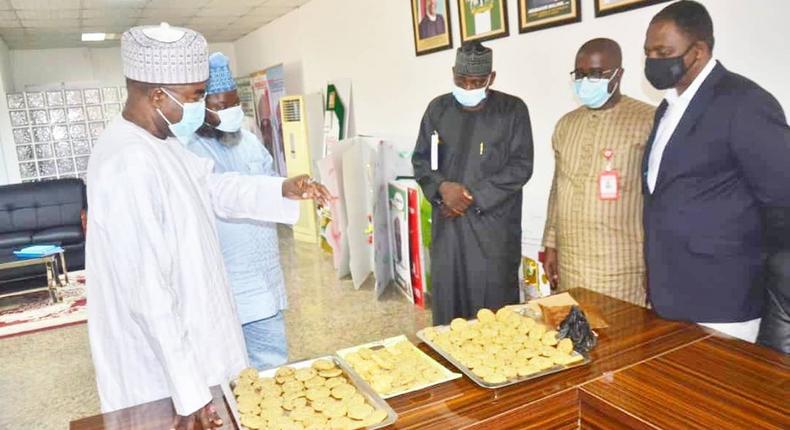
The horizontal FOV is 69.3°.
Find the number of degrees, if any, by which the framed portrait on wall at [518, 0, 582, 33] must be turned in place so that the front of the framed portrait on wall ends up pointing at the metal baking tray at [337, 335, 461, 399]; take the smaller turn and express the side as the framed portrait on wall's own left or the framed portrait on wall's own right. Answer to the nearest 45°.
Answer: approximately 45° to the framed portrait on wall's own left

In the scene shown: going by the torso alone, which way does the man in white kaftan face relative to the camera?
to the viewer's right

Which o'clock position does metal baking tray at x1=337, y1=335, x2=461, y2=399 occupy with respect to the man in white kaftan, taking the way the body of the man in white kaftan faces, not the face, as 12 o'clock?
The metal baking tray is roughly at 1 o'clock from the man in white kaftan.

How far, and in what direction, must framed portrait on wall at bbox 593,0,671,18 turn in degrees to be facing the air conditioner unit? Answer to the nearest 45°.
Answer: approximately 90° to its right

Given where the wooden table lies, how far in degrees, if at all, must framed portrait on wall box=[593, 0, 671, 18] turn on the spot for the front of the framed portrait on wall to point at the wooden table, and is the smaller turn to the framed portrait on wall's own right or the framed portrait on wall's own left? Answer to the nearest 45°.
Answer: approximately 45° to the framed portrait on wall's own left

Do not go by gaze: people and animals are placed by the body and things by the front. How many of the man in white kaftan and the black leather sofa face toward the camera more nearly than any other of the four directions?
1

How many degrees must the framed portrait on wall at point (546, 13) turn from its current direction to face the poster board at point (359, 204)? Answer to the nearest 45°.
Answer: approximately 90° to its right
